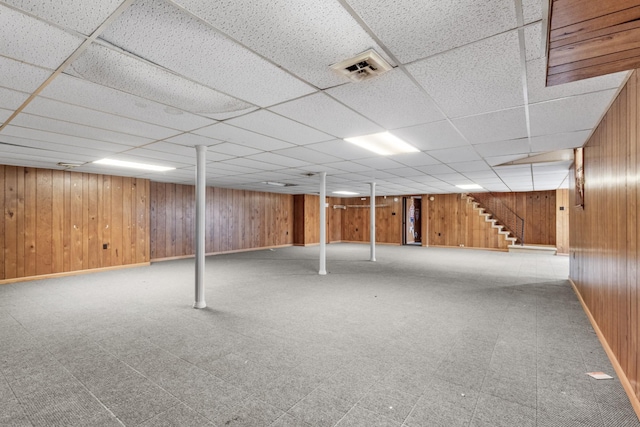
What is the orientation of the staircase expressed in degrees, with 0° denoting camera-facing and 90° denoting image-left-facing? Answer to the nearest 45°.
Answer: approximately 270°

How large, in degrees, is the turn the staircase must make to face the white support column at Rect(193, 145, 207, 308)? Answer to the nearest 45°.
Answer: approximately 90° to its right
